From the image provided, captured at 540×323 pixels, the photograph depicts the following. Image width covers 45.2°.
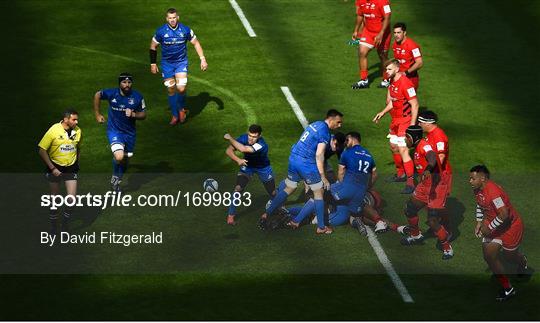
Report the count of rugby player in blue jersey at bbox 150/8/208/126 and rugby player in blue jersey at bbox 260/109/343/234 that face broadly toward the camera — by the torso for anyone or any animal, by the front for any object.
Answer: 1

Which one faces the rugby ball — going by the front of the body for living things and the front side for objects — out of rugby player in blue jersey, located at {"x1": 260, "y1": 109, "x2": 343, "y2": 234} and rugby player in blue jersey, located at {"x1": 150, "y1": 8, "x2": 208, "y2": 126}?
rugby player in blue jersey, located at {"x1": 150, "y1": 8, "x2": 208, "y2": 126}

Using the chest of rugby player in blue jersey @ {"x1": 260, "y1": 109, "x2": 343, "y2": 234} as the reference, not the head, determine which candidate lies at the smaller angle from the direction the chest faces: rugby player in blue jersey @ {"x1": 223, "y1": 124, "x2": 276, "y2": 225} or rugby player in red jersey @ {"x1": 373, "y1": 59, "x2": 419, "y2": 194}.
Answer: the rugby player in red jersey

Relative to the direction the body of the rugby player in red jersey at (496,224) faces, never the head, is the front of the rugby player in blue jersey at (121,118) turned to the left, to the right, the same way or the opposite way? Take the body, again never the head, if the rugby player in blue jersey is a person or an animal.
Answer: to the left

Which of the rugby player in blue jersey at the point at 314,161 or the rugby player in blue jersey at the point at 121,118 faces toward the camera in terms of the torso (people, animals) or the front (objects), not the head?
the rugby player in blue jersey at the point at 121,118

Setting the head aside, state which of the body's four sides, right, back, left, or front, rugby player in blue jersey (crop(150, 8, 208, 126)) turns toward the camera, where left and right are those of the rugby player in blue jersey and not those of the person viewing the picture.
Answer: front

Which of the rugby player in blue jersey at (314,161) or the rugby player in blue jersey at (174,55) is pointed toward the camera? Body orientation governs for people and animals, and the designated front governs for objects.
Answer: the rugby player in blue jersey at (174,55)

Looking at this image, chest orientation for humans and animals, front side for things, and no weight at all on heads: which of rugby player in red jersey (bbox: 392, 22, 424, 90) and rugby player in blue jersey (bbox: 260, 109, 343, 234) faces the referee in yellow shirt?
the rugby player in red jersey

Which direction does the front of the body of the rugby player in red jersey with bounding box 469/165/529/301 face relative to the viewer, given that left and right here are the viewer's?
facing the viewer and to the left of the viewer

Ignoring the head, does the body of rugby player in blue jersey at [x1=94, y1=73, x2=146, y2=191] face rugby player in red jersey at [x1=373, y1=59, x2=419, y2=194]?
no

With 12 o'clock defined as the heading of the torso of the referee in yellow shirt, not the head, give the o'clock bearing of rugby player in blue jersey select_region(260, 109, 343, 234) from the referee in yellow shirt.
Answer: The rugby player in blue jersey is roughly at 11 o'clock from the referee in yellow shirt.

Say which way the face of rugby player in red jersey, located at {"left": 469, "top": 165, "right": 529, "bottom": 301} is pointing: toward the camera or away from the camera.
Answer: toward the camera

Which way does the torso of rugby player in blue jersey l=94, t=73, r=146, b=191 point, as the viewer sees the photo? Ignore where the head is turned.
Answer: toward the camera
